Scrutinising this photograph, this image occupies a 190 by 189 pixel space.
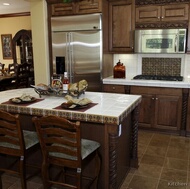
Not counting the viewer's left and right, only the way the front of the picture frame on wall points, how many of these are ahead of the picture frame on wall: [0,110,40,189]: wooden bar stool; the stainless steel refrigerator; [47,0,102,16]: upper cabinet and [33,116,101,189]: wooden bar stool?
4

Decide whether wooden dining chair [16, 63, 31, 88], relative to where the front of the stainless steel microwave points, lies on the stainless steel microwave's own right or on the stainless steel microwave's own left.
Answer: on the stainless steel microwave's own right

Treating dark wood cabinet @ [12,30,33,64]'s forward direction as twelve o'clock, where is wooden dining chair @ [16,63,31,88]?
The wooden dining chair is roughly at 12 o'clock from the dark wood cabinet.

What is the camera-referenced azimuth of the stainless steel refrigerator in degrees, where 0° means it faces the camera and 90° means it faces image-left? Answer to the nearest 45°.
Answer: approximately 0°

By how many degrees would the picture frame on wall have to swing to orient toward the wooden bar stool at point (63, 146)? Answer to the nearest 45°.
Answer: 0° — it already faces it

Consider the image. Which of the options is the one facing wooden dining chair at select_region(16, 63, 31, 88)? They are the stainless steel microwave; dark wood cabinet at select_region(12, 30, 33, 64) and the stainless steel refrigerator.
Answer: the dark wood cabinet

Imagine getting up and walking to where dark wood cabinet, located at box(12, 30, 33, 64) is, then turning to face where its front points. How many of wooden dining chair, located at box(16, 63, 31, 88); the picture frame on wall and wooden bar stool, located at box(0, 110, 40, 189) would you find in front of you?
2

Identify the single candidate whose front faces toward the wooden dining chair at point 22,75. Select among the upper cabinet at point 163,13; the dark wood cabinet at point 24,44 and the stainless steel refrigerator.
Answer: the dark wood cabinet
